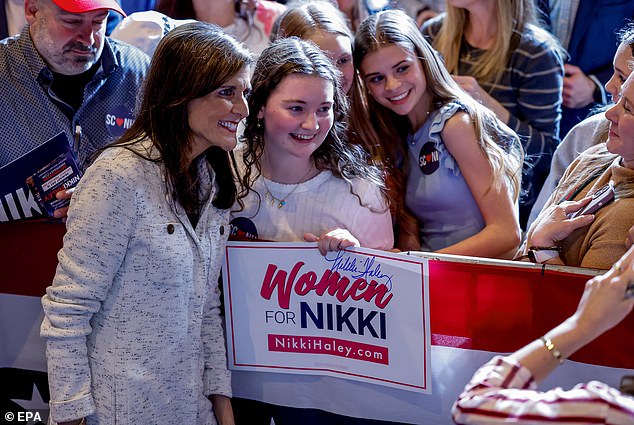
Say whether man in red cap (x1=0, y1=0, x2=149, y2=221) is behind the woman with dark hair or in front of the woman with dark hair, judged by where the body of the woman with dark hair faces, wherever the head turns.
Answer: behind

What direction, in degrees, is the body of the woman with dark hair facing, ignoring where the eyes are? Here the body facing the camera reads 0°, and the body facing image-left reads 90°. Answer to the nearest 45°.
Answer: approximately 315°

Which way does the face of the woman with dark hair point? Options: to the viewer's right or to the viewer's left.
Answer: to the viewer's right
